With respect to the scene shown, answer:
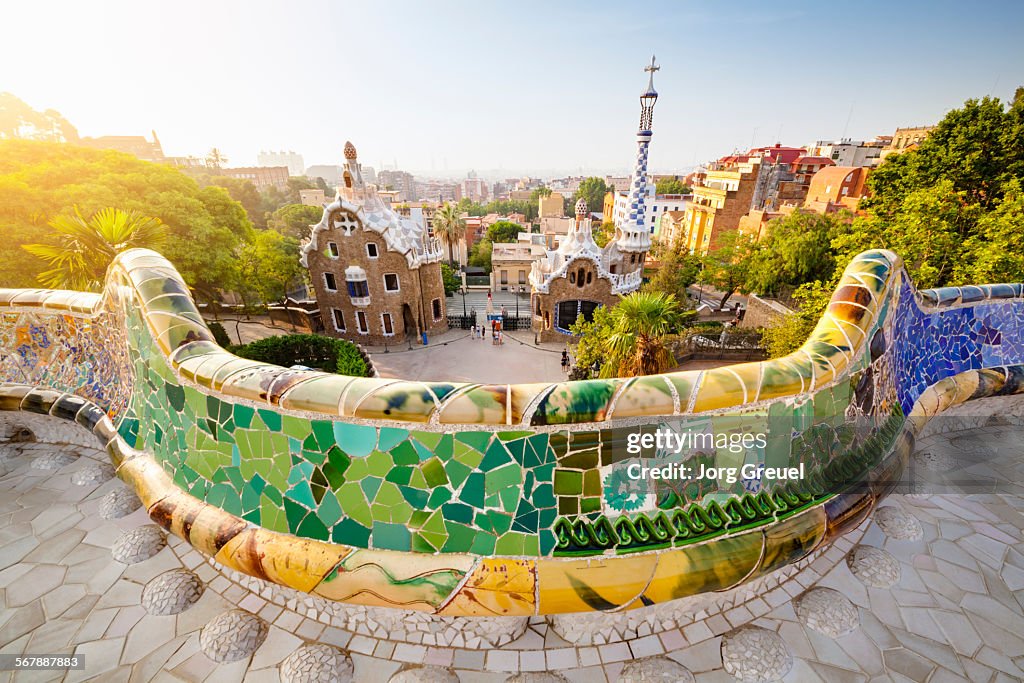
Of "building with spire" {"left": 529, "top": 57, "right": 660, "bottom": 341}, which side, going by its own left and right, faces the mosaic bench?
front

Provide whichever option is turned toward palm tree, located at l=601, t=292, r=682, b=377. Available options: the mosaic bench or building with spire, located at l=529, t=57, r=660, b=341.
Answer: the building with spire

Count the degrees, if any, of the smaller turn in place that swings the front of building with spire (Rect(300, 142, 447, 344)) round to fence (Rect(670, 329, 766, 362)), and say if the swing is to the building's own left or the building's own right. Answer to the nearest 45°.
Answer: approximately 45° to the building's own left

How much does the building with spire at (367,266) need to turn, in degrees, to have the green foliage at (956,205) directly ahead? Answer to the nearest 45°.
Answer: approximately 45° to its left

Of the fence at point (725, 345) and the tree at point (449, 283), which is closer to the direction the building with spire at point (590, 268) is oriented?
the fence

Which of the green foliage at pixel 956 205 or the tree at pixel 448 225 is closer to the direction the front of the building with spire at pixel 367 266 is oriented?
the green foliage

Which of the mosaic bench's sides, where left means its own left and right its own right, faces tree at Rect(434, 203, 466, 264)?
back

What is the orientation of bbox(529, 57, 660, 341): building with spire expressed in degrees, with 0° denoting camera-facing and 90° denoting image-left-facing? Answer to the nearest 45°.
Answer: approximately 0°

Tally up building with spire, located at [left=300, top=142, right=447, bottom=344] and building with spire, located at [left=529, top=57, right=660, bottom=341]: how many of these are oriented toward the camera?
2
